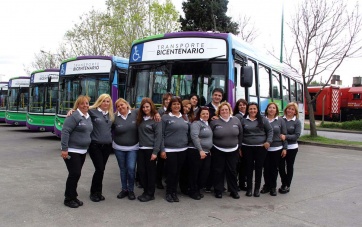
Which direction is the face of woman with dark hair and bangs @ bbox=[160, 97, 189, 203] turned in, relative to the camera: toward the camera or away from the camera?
toward the camera

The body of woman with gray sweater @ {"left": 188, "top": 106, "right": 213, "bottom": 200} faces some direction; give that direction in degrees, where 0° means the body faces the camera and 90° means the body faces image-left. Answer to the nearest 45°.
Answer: approximately 315°

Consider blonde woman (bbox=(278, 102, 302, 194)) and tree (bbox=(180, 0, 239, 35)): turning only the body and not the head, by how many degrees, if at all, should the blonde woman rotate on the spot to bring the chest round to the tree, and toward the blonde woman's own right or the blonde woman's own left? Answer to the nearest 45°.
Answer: approximately 135° to the blonde woman's own right

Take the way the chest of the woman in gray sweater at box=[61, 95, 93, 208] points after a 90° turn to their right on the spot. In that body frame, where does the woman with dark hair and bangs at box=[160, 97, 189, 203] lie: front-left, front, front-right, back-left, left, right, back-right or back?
back-left

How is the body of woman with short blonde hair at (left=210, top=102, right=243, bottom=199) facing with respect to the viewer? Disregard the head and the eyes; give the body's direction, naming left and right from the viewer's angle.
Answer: facing the viewer

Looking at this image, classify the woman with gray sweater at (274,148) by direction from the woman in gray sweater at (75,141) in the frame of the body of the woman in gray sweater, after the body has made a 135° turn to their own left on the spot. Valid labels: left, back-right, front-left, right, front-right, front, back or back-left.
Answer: right

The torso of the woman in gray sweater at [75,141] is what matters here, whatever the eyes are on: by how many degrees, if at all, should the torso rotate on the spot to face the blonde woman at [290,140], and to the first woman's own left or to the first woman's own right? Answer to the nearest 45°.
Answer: approximately 45° to the first woman's own left

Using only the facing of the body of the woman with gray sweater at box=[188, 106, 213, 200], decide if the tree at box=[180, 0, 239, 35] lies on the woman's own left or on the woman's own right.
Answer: on the woman's own left

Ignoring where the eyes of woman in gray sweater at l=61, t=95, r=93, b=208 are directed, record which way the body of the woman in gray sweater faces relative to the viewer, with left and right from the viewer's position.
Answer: facing the viewer and to the right of the viewer

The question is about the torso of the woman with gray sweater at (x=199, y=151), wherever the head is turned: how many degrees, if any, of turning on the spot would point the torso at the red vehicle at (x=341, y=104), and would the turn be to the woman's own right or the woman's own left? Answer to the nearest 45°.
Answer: approximately 90° to the woman's own left
